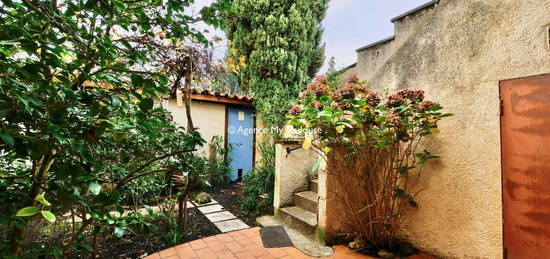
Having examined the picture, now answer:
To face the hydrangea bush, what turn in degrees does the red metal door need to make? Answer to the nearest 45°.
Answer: approximately 45° to its right

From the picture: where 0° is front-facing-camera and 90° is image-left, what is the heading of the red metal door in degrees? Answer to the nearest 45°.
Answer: approximately 45°

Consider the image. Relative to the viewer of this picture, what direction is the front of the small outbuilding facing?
facing the viewer and to the right of the viewer

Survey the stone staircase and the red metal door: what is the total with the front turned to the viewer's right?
0

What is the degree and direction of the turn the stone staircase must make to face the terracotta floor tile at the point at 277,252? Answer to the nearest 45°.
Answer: approximately 45° to its left

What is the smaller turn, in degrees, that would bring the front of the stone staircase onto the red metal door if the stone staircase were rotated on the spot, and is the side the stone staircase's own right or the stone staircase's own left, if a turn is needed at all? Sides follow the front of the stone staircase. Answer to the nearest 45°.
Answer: approximately 90° to the stone staircase's own left

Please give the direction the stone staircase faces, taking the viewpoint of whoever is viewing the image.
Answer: facing the viewer and to the left of the viewer

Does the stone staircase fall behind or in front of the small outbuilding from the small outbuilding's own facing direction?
in front

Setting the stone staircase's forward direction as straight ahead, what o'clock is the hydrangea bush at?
The hydrangea bush is roughly at 9 o'clock from the stone staircase.

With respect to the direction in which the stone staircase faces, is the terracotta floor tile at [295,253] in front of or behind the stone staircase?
in front

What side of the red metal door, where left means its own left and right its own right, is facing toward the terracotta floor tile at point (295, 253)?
front

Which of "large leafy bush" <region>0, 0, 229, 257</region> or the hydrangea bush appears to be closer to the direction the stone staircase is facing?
the large leafy bush
